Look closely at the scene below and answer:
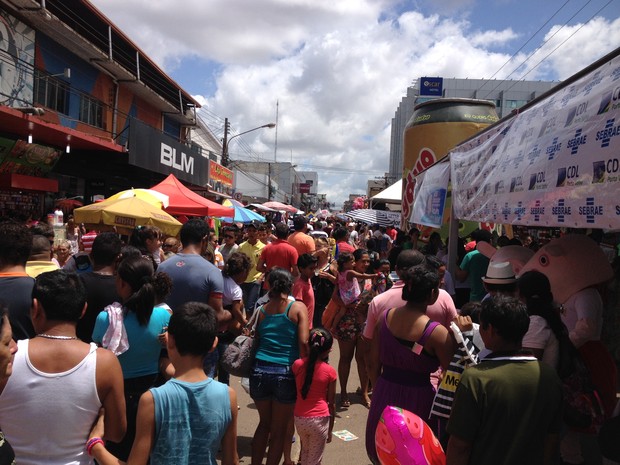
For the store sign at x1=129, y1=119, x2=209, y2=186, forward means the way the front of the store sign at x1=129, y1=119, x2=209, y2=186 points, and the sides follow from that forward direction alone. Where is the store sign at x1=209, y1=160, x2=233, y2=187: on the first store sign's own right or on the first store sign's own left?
on the first store sign's own left

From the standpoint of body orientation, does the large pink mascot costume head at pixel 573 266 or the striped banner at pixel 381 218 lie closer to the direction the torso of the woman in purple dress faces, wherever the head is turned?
the striped banner

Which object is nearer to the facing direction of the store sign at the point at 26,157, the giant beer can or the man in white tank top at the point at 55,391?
the giant beer can

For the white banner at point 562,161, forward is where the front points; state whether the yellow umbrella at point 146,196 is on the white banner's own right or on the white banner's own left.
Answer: on the white banner's own right

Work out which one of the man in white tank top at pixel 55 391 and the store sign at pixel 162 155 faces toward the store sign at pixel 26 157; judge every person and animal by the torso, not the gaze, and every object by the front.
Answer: the man in white tank top

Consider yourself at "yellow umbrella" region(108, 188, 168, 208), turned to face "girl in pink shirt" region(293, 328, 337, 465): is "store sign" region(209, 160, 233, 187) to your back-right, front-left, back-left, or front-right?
back-left

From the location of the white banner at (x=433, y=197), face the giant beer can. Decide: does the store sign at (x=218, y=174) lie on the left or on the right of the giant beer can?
left

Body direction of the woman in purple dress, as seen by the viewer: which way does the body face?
away from the camera

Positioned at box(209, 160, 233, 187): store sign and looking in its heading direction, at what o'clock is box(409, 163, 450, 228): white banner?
The white banner is roughly at 1 o'clock from the store sign.

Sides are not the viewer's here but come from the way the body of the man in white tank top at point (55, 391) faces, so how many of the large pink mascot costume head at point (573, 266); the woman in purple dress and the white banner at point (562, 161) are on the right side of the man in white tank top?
3

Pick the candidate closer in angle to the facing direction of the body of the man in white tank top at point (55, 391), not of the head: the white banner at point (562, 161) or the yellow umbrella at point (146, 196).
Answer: the yellow umbrella

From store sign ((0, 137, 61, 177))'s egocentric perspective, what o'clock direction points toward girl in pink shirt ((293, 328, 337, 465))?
The girl in pink shirt is roughly at 1 o'clock from the store sign.
